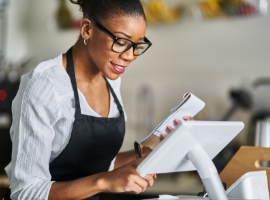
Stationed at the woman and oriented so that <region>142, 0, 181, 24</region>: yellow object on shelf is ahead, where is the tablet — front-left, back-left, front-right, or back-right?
back-right

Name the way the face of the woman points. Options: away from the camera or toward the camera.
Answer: toward the camera

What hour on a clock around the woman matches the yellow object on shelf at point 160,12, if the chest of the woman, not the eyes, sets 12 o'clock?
The yellow object on shelf is roughly at 8 o'clock from the woman.

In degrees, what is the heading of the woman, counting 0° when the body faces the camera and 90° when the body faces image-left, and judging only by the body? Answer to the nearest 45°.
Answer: approximately 315°
